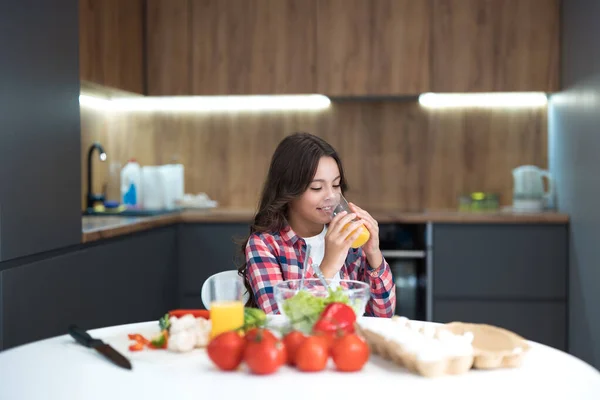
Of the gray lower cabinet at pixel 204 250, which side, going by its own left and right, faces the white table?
front

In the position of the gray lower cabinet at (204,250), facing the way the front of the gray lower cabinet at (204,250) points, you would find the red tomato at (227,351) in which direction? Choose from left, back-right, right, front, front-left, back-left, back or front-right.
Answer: front

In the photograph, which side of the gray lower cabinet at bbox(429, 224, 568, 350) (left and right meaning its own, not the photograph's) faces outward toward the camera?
front

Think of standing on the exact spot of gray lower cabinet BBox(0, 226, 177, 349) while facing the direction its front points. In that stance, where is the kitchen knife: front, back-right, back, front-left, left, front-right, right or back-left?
front-right

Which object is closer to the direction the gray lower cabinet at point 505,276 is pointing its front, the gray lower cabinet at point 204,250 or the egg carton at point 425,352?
the egg carton

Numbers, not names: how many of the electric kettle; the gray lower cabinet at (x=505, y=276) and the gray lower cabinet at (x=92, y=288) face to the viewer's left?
1

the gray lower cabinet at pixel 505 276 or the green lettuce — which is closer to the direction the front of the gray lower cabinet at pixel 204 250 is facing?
the green lettuce

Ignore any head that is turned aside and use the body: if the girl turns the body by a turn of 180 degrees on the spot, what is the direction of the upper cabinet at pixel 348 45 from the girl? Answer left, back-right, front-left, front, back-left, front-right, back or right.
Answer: front-right

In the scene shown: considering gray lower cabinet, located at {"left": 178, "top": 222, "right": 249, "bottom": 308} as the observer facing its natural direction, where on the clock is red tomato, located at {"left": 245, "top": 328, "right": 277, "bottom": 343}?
The red tomato is roughly at 12 o'clock from the gray lower cabinet.

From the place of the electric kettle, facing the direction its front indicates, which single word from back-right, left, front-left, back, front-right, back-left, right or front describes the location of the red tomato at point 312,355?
left

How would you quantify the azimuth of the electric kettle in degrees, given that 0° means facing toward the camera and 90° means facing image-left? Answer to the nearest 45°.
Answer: approximately 90°

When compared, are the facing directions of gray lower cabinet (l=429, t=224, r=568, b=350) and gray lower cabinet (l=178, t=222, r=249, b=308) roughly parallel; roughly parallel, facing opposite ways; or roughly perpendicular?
roughly parallel

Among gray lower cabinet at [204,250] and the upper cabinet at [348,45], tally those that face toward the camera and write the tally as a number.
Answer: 2

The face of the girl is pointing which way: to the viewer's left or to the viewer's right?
to the viewer's right

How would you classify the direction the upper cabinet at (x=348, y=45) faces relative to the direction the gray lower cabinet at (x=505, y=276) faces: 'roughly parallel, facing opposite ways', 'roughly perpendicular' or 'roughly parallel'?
roughly parallel
